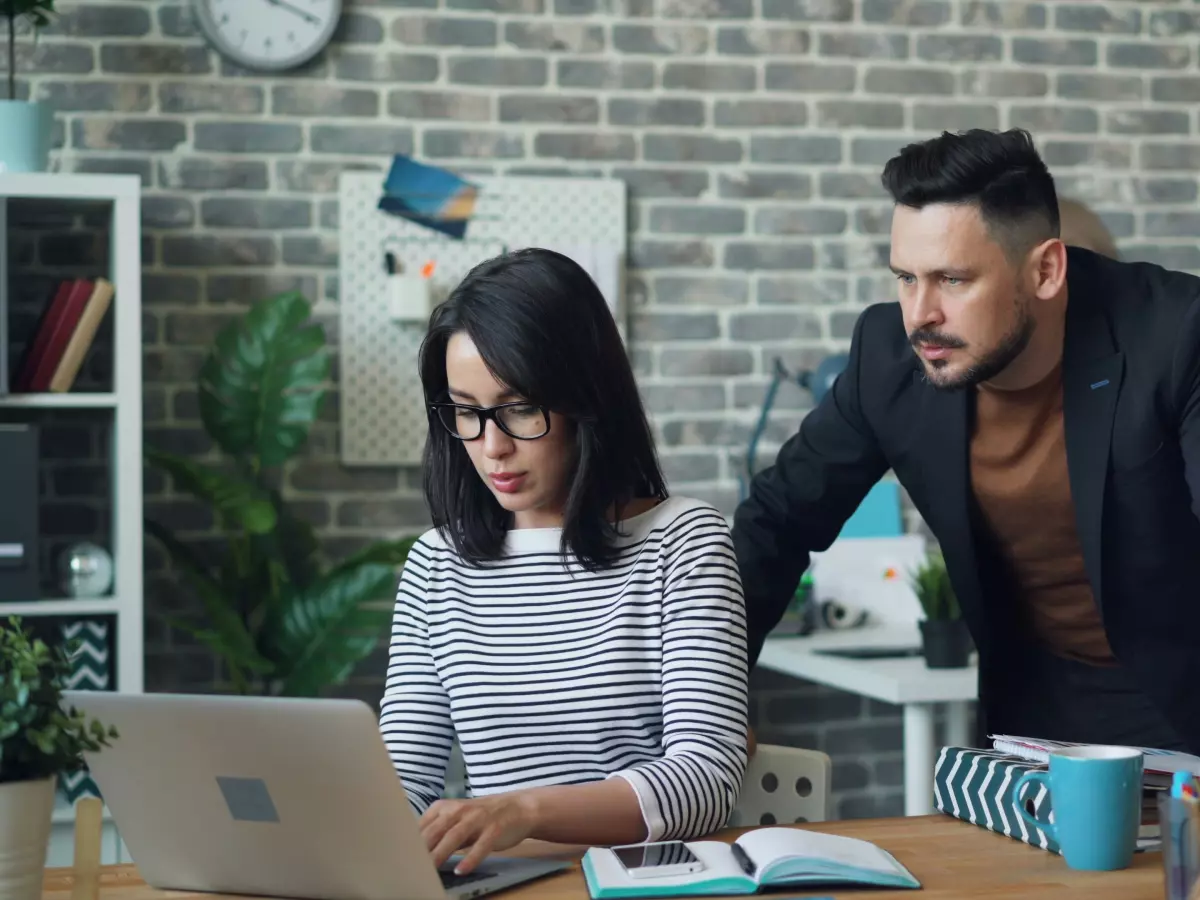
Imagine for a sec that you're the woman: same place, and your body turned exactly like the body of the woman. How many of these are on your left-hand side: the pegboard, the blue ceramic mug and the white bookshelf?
1

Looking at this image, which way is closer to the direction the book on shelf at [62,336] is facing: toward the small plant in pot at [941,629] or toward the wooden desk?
the wooden desk

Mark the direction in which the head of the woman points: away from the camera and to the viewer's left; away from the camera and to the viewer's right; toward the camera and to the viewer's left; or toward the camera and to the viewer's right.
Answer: toward the camera and to the viewer's left

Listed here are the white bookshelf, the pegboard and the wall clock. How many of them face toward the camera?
3

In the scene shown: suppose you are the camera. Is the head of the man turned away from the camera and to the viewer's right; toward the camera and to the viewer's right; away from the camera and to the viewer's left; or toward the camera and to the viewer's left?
toward the camera and to the viewer's left

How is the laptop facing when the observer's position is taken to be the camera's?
facing away from the viewer and to the right of the viewer

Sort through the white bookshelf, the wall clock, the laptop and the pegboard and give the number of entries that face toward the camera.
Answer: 3

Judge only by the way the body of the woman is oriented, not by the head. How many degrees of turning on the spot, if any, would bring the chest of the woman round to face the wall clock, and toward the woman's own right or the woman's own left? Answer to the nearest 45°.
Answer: approximately 135° to the woman's own right
